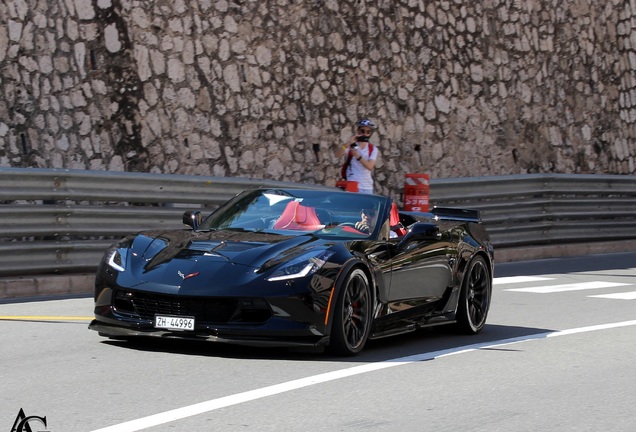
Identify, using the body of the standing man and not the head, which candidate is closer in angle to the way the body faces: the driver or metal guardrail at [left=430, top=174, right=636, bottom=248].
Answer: the driver

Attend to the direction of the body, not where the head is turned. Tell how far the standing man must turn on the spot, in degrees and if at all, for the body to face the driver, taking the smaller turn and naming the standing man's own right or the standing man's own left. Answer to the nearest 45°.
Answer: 0° — they already face them

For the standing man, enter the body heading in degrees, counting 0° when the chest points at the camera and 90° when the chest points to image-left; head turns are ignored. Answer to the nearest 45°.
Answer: approximately 0°

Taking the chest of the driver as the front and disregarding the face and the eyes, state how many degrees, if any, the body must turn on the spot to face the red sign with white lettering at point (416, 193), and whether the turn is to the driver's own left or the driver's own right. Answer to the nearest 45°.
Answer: approximately 135° to the driver's own right

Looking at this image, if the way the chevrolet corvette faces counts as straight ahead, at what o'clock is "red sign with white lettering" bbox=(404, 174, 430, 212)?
The red sign with white lettering is roughly at 5 o'clock from the chevrolet corvette.

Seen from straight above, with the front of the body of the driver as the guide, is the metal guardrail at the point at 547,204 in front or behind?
behind

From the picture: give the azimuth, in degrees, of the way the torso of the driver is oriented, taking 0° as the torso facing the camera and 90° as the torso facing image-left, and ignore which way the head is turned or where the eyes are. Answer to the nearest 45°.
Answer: approximately 45°

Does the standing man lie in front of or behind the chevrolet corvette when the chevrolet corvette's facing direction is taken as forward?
behind

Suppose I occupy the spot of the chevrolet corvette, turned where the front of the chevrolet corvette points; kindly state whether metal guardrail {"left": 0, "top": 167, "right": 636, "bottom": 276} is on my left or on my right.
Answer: on my right
